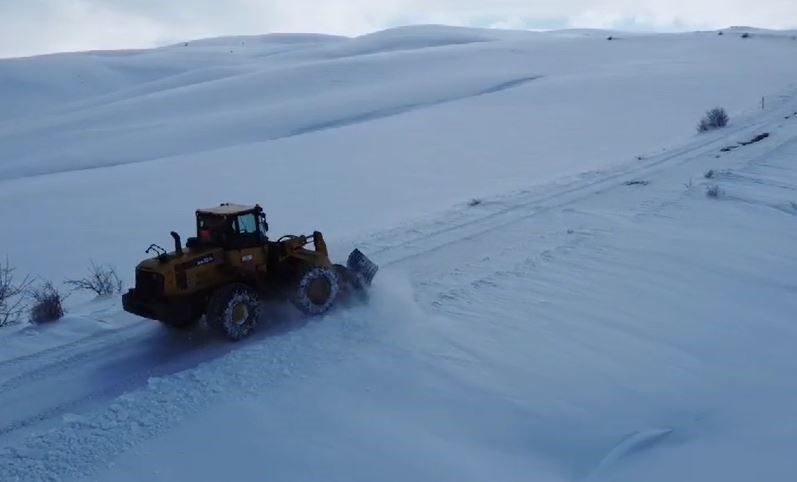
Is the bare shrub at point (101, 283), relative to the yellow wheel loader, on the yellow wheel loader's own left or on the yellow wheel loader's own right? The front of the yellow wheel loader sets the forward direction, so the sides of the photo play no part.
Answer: on the yellow wheel loader's own left

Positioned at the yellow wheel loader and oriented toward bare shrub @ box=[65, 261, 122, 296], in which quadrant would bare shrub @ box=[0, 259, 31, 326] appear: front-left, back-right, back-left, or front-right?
front-left

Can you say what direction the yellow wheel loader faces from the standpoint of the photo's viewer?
facing away from the viewer and to the right of the viewer

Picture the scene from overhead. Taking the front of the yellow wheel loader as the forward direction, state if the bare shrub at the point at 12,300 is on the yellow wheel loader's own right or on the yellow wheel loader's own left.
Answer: on the yellow wheel loader's own left

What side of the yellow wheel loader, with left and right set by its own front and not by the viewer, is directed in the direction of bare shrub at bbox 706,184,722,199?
front

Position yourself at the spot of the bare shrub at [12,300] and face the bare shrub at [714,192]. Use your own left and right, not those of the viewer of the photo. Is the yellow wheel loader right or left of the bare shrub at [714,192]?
right

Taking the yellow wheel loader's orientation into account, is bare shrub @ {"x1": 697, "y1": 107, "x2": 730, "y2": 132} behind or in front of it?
in front

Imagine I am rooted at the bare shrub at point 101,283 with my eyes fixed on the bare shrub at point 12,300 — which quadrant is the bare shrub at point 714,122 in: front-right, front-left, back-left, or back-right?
back-right

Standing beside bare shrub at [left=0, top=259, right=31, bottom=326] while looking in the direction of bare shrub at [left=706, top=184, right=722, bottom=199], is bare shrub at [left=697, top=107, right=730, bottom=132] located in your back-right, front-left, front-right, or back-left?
front-left
